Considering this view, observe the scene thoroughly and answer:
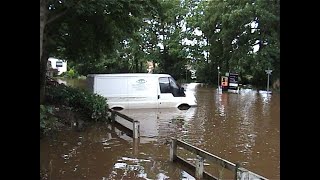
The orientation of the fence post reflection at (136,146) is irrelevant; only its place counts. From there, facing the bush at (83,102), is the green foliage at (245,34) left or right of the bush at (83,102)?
right

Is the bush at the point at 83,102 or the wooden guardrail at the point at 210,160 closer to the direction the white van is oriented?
the wooden guardrail

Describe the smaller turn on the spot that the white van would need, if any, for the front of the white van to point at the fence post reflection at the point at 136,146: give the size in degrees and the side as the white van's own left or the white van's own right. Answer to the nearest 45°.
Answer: approximately 90° to the white van's own right

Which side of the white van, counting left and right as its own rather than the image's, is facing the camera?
right

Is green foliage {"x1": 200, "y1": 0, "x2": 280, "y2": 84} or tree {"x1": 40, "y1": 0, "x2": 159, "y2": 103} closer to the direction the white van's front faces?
the green foliage

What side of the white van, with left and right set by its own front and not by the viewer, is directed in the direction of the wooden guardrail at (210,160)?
right

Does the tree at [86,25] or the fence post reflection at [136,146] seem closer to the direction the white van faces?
the fence post reflection

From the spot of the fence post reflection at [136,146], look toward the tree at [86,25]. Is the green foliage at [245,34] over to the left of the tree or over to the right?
right

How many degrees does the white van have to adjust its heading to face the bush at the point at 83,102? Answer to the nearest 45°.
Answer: approximately 135° to its right

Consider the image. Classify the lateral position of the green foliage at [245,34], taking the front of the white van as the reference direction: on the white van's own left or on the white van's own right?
on the white van's own left
